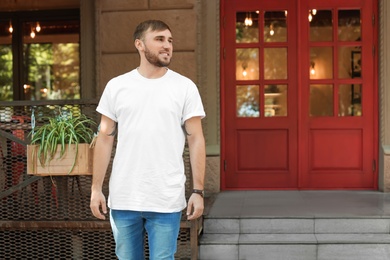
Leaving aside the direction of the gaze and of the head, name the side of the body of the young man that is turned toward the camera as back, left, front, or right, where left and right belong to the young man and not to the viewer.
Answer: front

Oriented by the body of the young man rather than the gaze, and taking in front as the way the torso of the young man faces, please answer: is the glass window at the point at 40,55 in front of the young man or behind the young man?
behind

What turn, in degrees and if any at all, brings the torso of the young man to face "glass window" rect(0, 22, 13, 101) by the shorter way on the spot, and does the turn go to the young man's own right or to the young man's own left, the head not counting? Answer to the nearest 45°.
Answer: approximately 180°

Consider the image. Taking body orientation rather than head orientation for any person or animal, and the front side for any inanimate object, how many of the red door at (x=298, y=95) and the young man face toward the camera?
2

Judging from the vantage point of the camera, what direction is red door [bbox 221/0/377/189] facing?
facing the viewer

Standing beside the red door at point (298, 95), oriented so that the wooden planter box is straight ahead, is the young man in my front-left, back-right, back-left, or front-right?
front-left

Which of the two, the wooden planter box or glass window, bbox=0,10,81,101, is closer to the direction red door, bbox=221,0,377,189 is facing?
the wooden planter box

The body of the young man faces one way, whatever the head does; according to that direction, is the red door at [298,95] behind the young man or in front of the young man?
behind

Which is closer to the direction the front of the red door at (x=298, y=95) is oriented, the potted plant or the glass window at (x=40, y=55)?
the potted plant

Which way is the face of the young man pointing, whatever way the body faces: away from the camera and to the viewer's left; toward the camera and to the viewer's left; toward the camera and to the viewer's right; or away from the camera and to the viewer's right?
toward the camera and to the viewer's right

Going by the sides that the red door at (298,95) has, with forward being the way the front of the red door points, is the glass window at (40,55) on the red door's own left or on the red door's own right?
on the red door's own right

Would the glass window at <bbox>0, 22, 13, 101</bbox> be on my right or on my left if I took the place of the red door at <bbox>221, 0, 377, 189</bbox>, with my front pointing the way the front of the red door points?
on my right

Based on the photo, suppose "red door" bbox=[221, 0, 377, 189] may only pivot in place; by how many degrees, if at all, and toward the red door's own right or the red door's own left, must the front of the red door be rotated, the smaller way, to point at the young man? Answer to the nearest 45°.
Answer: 0° — it already faces them
